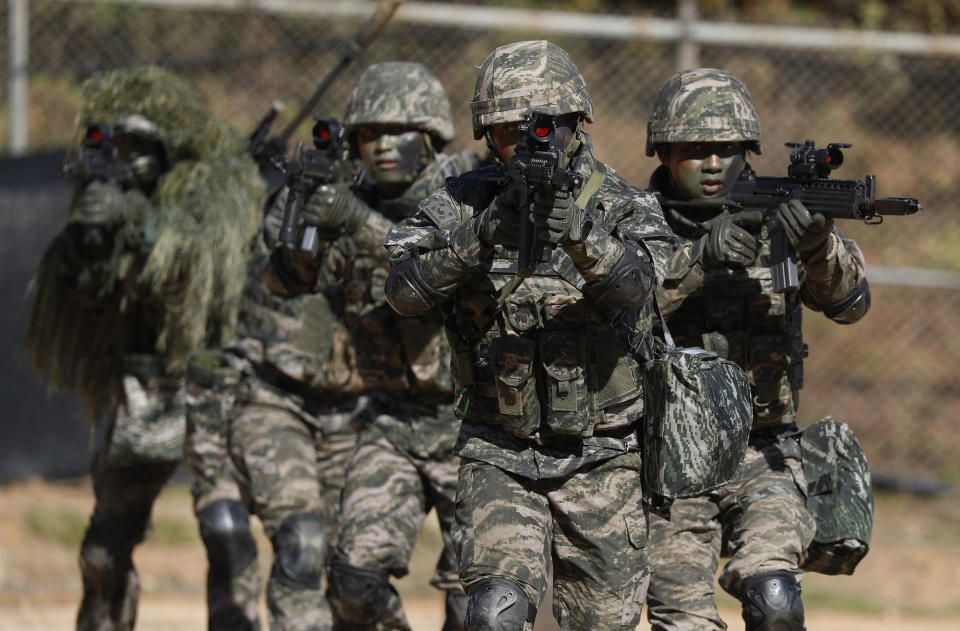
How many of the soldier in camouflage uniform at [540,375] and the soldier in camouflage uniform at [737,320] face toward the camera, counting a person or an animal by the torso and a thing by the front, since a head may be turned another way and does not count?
2

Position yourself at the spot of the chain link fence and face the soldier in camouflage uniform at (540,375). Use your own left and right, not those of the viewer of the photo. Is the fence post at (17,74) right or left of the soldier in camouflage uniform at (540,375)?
right

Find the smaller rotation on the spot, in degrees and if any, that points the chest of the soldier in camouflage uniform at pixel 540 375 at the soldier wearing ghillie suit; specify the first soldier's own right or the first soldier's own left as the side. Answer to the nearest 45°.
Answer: approximately 135° to the first soldier's own right

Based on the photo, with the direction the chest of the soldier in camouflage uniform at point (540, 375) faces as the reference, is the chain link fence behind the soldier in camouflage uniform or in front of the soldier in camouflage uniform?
behind

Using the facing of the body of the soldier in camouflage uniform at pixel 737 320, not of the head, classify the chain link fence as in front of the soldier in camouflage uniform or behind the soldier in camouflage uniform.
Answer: behind

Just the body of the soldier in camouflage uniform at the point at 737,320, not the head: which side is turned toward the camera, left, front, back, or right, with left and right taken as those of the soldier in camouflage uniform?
front

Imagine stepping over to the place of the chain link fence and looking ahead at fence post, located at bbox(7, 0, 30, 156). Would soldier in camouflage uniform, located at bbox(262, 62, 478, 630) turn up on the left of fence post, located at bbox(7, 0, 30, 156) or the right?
left
